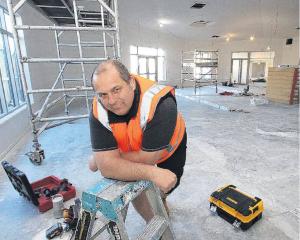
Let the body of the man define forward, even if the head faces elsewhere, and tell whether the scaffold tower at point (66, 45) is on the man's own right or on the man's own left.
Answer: on the man's own right

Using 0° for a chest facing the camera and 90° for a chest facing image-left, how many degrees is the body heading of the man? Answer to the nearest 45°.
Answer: approximately 45°

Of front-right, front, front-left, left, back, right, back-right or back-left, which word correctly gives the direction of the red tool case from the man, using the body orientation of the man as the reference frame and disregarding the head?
right

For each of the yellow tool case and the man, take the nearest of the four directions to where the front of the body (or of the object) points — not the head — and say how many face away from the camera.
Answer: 0

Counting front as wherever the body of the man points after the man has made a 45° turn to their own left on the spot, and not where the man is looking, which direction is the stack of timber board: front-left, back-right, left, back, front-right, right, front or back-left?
back-left
